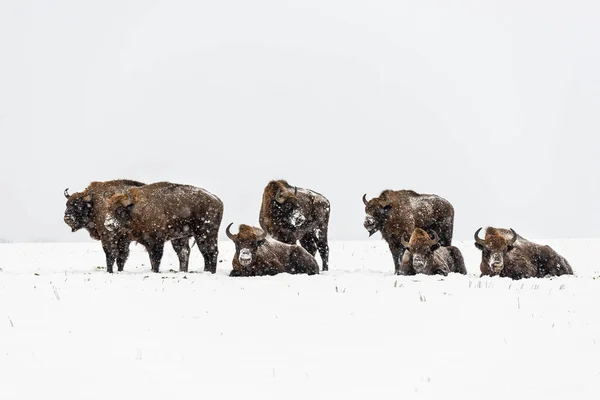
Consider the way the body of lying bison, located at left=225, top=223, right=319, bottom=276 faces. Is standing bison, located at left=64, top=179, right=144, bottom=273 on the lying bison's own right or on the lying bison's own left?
on the lying bison's own right

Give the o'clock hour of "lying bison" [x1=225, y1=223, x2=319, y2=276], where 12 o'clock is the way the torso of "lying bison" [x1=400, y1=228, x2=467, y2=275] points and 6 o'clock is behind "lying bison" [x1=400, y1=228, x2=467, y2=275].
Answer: "lying bison" [x1=225, y1=223, x2=319, y2=276] is roughly at 1 o'clock from "lying bison" [x1=400, y1=228, x2=467, y2=275].

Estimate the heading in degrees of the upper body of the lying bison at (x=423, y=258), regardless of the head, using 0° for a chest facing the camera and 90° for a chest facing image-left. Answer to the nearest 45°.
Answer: approximately 45°

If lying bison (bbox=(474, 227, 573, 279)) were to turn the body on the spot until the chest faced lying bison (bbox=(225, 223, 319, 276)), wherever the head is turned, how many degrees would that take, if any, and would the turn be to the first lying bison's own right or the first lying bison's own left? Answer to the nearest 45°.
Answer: approximately 45° to the first lying bison's own right

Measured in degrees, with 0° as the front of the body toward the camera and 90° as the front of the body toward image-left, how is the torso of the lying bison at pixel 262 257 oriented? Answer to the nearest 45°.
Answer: approximately 45°

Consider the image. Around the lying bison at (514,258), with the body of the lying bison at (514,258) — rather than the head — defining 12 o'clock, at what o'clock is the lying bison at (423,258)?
the lying bison at (423,258) is roughly at 1 o'clock from the lying bison at (514,258).

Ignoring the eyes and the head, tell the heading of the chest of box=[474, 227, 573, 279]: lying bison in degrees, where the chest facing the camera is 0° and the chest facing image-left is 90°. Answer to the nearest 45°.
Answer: approximately 45°

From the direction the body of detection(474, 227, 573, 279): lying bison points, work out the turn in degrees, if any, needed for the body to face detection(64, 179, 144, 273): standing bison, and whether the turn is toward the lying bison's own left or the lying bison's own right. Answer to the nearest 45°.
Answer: approximately 45° to the lying bison's own right
